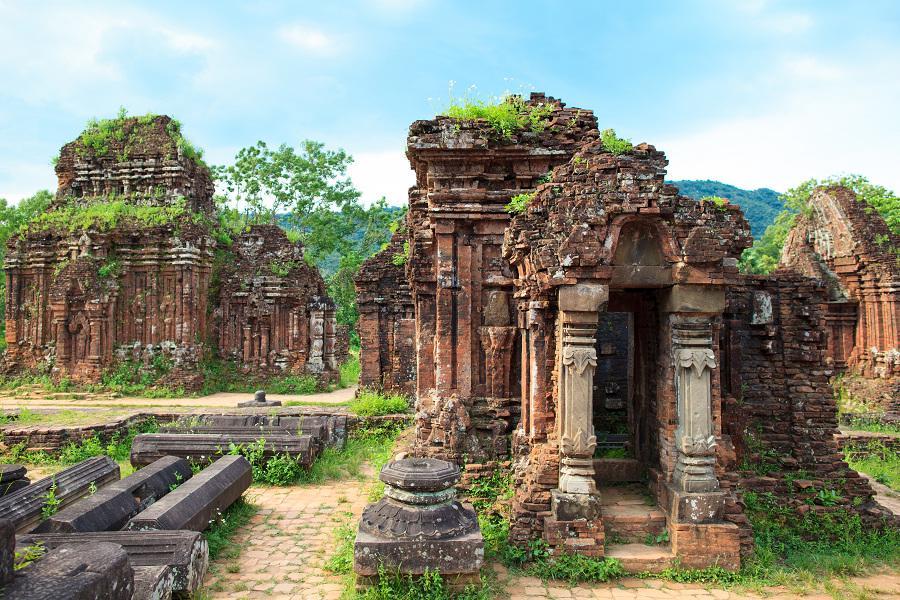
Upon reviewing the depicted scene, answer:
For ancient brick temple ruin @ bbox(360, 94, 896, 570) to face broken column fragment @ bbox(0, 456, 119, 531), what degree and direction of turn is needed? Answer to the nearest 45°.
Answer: approximately 90° to its right

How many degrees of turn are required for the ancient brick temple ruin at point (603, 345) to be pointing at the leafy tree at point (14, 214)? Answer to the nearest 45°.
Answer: approximately 135° to its right

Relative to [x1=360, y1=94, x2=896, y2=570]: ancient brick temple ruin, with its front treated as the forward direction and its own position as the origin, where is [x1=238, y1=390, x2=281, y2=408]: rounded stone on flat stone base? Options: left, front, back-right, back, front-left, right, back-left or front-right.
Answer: back-right

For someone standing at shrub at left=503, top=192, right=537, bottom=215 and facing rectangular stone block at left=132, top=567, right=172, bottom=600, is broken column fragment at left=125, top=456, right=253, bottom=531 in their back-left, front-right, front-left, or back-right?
front-right

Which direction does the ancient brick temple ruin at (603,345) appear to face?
toward the camera

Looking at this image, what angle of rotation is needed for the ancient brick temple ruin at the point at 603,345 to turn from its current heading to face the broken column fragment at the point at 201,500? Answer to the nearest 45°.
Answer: approximately 90° to its right

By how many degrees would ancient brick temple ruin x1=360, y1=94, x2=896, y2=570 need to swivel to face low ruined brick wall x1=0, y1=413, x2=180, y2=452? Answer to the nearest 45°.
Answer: approximately 90° to its right

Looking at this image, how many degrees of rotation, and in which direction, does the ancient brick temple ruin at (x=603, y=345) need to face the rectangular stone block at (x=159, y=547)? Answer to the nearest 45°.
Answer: approximately 45° to its right

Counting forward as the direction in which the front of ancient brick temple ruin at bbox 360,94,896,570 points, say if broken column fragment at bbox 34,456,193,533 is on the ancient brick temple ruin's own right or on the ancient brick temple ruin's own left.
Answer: on the ancient brick temple ruin's own right

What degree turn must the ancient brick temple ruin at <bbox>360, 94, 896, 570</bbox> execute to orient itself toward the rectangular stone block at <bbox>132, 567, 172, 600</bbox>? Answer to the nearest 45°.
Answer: approximately 45° to its right

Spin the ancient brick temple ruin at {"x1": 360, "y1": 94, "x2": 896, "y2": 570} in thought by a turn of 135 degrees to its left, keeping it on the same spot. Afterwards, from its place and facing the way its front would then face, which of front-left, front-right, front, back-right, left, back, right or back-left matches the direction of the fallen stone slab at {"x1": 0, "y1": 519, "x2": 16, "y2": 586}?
back
